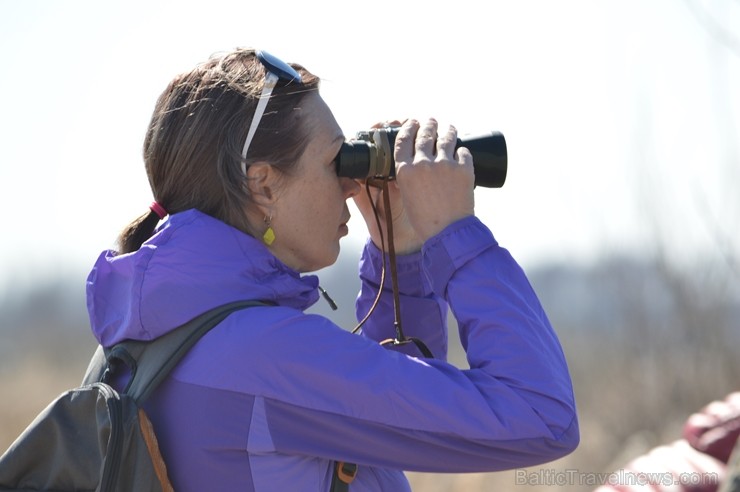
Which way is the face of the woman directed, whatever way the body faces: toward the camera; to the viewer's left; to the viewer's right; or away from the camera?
to the viewer's right

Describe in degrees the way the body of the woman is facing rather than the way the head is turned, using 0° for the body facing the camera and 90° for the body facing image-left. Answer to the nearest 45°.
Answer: approximately 270°
